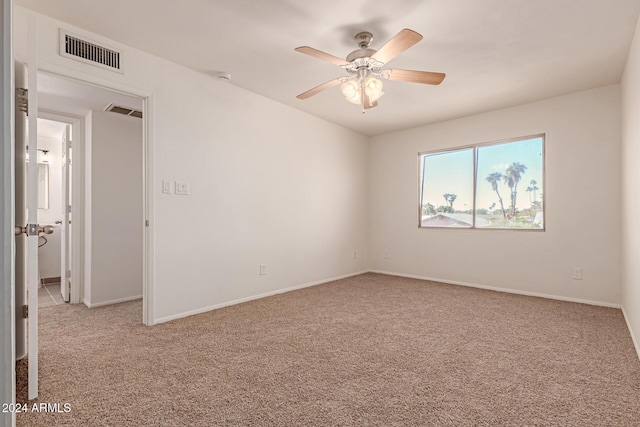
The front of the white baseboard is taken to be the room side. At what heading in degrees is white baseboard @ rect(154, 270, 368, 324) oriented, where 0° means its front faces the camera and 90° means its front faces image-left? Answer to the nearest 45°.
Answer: approximately 315°

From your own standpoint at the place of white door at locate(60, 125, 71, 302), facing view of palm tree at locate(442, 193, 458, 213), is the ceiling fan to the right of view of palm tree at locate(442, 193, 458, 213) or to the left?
right

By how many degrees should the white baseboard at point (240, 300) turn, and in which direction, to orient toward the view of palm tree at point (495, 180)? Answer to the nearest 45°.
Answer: approximately 45° to its left

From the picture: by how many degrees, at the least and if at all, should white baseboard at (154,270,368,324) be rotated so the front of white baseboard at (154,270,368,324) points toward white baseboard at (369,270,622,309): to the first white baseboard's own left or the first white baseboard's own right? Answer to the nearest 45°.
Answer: approximately 45° to the first white baseboard's own left

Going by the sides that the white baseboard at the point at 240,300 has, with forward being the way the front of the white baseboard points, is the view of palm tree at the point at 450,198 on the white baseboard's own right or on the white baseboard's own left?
on the white baseboard's own left

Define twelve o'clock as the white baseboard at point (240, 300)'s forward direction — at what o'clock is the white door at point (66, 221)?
The white door is roughly at 5 o'clock from the white baseboard.
